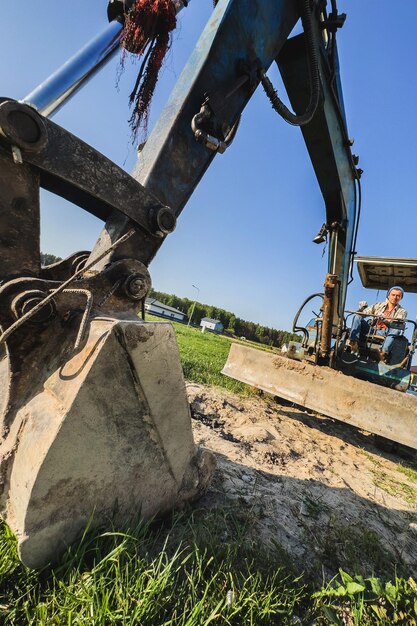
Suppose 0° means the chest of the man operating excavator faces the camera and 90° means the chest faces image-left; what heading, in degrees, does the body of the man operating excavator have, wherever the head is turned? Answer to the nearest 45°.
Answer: approximately 45°

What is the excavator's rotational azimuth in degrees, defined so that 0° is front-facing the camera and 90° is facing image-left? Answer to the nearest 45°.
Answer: approximately 45°

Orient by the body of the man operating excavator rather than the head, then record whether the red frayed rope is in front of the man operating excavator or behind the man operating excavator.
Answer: in front

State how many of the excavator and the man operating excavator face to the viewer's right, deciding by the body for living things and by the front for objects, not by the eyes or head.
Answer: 0
